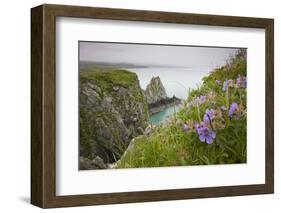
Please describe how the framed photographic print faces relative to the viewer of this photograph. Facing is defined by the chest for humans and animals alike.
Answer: facing the viewer and to the right of the viewer
